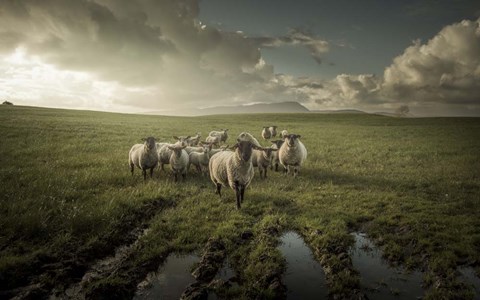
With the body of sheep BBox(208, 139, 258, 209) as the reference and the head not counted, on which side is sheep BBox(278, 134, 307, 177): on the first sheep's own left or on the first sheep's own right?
on the first sheep's own left

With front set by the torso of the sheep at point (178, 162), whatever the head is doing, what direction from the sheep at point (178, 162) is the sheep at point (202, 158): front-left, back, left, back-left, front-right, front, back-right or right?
back-left

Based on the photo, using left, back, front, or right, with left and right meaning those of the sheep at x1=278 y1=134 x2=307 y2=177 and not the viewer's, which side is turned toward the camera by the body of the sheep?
front

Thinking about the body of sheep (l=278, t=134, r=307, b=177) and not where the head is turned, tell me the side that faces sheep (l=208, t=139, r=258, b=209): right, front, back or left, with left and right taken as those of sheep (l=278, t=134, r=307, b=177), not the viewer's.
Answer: front

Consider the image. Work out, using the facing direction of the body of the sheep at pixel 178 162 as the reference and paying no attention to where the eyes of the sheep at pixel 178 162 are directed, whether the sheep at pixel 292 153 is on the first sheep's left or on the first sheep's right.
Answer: on the first sheep's left

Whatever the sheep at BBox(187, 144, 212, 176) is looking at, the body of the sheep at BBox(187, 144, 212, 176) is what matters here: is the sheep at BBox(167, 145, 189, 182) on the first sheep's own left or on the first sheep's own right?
on the first sheep's own right

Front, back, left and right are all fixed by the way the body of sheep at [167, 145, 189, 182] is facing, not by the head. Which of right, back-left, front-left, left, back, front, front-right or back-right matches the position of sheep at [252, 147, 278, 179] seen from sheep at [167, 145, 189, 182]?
left

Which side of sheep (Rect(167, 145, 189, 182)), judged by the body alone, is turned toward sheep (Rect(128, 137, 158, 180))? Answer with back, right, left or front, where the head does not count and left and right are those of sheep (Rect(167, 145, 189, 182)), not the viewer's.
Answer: right

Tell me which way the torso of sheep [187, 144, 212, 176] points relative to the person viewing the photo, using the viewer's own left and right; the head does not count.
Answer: facing the viewer and to the right of the viewer

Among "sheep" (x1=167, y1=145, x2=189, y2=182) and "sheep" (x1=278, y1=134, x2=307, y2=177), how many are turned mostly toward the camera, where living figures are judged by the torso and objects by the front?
2

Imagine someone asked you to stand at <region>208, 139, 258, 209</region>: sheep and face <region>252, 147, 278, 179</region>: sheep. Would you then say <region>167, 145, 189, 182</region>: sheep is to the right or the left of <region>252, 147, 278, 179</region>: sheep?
left

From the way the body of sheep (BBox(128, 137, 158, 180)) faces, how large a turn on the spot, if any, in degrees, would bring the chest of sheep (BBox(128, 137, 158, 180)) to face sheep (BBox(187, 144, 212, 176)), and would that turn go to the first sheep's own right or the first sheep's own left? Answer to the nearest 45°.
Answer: approximately 45° to the first sheep's own left

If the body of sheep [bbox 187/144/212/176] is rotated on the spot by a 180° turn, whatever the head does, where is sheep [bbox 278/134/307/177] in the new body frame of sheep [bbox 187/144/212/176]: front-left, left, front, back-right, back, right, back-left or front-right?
back-right

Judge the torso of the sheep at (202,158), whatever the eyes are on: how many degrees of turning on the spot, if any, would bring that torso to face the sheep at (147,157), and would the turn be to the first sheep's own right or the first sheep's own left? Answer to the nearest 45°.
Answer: approximately 90° to the first sheep's own right
